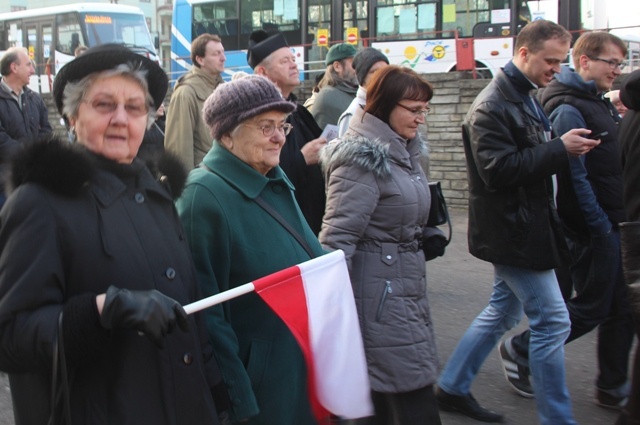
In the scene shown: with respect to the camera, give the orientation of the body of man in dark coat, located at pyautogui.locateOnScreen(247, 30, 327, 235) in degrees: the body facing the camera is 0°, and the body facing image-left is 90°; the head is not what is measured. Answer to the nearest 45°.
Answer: approximately 315°

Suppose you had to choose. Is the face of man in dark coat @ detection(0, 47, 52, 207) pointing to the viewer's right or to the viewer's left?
to the viewer's right

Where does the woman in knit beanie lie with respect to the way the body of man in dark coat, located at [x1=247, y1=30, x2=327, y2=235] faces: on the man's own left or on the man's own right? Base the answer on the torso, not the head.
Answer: on the man's own right

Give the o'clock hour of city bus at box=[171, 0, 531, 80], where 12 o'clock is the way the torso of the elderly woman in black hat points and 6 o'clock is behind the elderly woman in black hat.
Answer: The city bus is roughly at 8 o'clock from the elderly woman in black hat.
